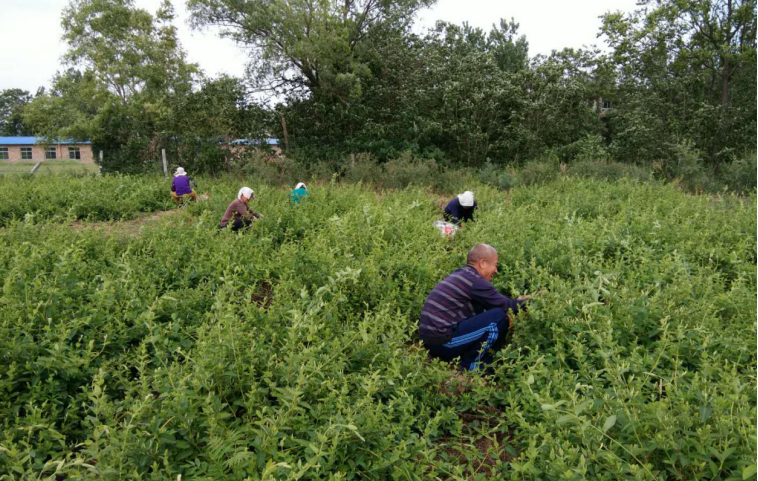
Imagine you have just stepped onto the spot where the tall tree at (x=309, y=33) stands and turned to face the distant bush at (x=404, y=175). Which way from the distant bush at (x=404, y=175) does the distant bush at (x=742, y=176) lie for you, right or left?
left

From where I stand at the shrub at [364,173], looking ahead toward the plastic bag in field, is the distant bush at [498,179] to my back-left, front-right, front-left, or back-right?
front-left

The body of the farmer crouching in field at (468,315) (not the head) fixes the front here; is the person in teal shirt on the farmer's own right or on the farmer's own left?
on the farmer's own left

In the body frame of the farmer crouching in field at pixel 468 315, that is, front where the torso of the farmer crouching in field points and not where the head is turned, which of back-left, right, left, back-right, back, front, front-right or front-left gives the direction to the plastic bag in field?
left

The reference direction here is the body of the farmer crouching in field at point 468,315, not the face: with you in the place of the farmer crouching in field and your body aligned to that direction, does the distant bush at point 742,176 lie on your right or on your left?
on your left

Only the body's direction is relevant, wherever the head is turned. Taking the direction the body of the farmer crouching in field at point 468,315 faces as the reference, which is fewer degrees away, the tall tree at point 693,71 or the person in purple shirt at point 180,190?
the tall tree

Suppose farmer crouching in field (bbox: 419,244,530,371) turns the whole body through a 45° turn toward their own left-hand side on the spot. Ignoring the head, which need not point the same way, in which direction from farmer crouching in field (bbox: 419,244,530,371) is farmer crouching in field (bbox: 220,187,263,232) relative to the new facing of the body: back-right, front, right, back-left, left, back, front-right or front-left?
left

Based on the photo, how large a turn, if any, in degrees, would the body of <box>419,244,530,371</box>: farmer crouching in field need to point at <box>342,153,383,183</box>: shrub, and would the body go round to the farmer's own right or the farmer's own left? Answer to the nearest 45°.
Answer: approximately 90° to the farmer's own left

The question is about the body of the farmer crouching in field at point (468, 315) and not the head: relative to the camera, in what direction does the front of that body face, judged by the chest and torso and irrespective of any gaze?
to the viewer's right

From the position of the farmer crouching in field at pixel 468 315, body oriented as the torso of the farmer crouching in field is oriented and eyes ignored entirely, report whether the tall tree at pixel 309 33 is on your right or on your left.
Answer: on your left

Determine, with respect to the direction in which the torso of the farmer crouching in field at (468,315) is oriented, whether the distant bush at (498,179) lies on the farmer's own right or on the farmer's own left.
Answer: on the farmer's own left
